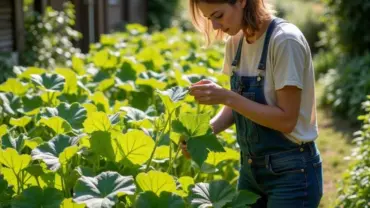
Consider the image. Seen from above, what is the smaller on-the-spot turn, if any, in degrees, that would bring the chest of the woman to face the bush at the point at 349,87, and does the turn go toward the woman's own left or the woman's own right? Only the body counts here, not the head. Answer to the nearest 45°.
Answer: approximately 135° to the woman's own right

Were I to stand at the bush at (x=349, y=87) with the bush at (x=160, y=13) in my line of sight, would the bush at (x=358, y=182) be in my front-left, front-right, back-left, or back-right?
back-left

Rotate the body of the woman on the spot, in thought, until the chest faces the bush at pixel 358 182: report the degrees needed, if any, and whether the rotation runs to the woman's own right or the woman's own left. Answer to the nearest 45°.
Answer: approximately 180°

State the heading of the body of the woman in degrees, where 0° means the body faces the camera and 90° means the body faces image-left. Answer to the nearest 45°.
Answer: approximately 45°

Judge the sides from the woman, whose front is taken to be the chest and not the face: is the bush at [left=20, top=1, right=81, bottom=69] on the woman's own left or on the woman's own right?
on the woman's own right

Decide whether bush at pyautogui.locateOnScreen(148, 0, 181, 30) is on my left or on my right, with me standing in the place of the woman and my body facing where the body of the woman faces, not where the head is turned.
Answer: on my right
